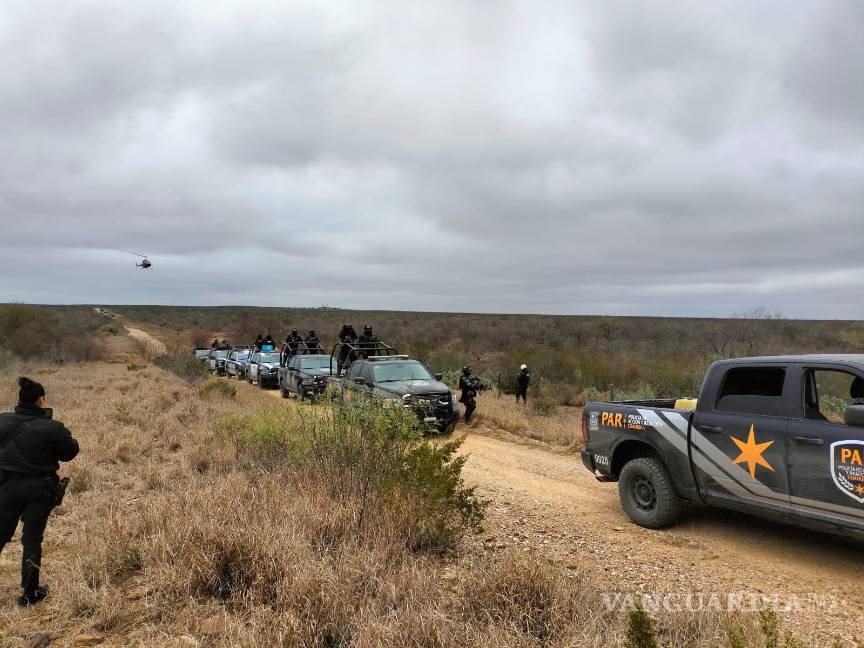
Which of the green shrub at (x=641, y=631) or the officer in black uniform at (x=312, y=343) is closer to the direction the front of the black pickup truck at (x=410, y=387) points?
the green shrub

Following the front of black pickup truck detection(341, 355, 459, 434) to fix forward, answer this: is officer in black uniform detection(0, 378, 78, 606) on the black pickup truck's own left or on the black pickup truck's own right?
on the black pickup truck's own right

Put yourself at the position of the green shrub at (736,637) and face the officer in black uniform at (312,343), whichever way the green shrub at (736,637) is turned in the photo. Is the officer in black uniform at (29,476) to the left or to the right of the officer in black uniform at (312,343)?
left

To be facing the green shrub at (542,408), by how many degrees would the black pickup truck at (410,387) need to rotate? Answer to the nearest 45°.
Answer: approximately 90° to its left

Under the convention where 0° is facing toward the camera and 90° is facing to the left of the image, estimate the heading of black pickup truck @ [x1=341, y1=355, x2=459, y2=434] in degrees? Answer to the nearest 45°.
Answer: approximately 315°

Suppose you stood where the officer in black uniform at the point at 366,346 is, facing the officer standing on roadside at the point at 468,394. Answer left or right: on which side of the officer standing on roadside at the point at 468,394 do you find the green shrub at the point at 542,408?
left

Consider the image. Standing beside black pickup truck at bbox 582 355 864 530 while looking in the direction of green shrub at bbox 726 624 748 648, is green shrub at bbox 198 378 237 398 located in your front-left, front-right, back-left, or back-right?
back-right

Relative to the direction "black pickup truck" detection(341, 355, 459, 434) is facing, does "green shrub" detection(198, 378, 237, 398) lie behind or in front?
behind

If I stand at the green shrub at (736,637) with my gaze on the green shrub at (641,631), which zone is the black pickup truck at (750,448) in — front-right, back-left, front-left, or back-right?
back-right

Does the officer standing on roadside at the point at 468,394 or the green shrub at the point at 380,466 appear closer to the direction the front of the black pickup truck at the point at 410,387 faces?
the green shrub

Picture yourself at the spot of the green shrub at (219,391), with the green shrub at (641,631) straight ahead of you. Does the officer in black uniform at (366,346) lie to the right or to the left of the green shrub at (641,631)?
left

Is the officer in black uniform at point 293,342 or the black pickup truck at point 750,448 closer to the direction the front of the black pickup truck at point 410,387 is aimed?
the black pickup truck

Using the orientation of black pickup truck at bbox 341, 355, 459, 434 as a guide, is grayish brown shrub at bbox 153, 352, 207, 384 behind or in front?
behind

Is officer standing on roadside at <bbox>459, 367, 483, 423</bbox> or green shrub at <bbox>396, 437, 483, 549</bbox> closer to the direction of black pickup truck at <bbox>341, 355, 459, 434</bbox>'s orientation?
the green shrub
